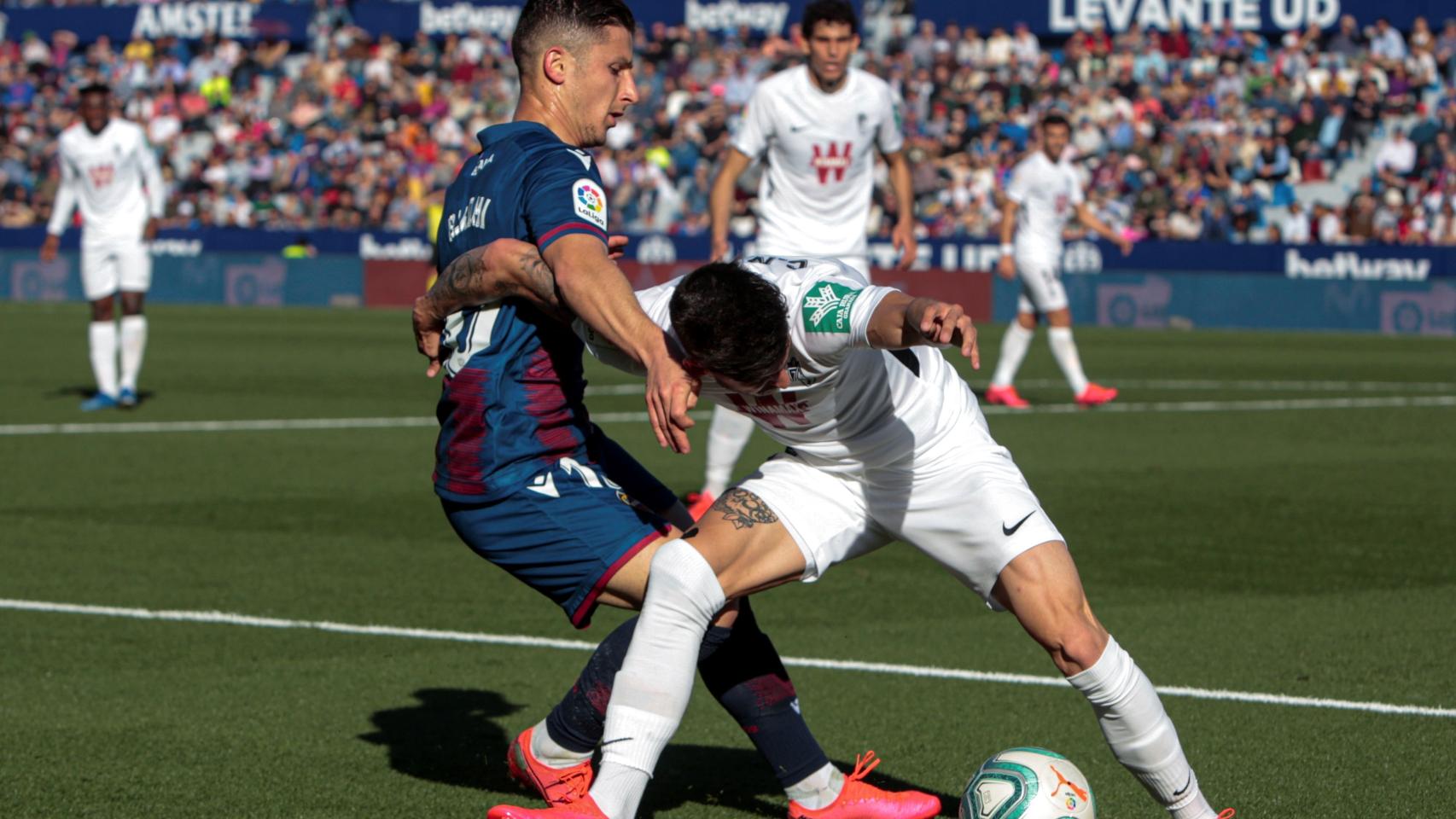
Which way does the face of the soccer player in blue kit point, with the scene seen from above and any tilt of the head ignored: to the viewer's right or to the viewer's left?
to the viewer's right

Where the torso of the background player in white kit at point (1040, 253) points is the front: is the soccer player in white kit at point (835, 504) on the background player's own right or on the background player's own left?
on the background player's own right

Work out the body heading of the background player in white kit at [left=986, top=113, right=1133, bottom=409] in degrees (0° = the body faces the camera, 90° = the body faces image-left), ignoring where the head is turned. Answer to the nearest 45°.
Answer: approximately 315°

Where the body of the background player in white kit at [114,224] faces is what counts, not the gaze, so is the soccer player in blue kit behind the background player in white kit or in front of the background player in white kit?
in front

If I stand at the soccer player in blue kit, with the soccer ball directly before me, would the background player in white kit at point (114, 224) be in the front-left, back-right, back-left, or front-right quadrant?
back-left

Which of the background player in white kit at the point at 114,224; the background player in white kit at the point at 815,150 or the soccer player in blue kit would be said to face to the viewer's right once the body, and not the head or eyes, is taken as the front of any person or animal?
the soccer player in blue kit

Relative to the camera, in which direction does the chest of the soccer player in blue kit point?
to the viewer's right

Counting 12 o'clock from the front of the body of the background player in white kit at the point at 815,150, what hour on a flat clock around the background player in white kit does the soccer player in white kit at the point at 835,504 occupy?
The soccer player in white kit is roughly at 12 o'clock from the background player in white kit.

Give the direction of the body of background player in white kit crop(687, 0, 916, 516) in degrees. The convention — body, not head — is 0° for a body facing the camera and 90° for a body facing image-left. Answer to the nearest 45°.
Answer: approximately 0°

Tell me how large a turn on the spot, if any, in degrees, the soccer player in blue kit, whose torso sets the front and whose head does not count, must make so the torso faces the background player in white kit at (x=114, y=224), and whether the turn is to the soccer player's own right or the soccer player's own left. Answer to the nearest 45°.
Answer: approximately 90° to the soccer player's own left

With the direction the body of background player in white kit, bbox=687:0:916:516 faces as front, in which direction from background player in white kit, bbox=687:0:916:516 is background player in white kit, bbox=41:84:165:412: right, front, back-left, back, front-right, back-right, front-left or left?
back-right
